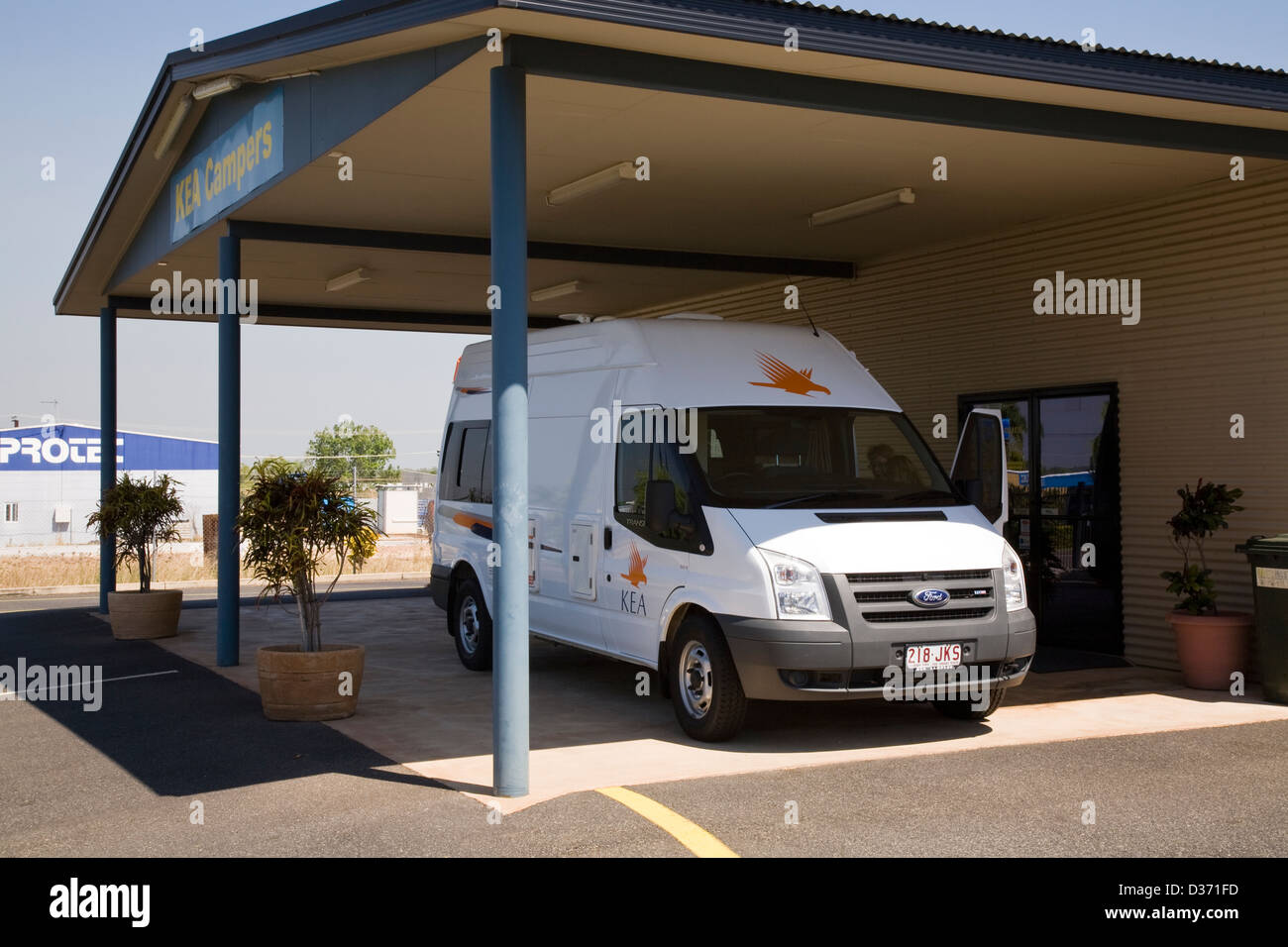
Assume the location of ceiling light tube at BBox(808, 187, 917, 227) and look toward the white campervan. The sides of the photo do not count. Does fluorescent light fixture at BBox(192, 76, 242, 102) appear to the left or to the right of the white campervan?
right

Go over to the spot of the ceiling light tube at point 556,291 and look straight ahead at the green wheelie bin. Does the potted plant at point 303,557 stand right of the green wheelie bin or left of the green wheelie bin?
right

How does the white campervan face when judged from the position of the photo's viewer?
facing the viewer and to the right of the viewer

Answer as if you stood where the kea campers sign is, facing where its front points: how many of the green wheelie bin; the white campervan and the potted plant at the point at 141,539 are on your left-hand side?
2

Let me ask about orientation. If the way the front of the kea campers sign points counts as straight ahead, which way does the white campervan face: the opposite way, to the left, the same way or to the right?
to the left

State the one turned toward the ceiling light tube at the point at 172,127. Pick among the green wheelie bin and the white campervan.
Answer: the green wheelie bin

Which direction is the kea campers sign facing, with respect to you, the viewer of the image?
facing the viewer and to the left of the viewer
